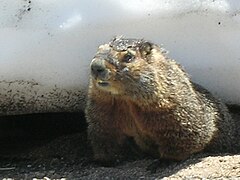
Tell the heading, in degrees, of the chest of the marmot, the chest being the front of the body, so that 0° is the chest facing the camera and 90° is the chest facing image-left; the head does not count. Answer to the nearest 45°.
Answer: approximately 45°
